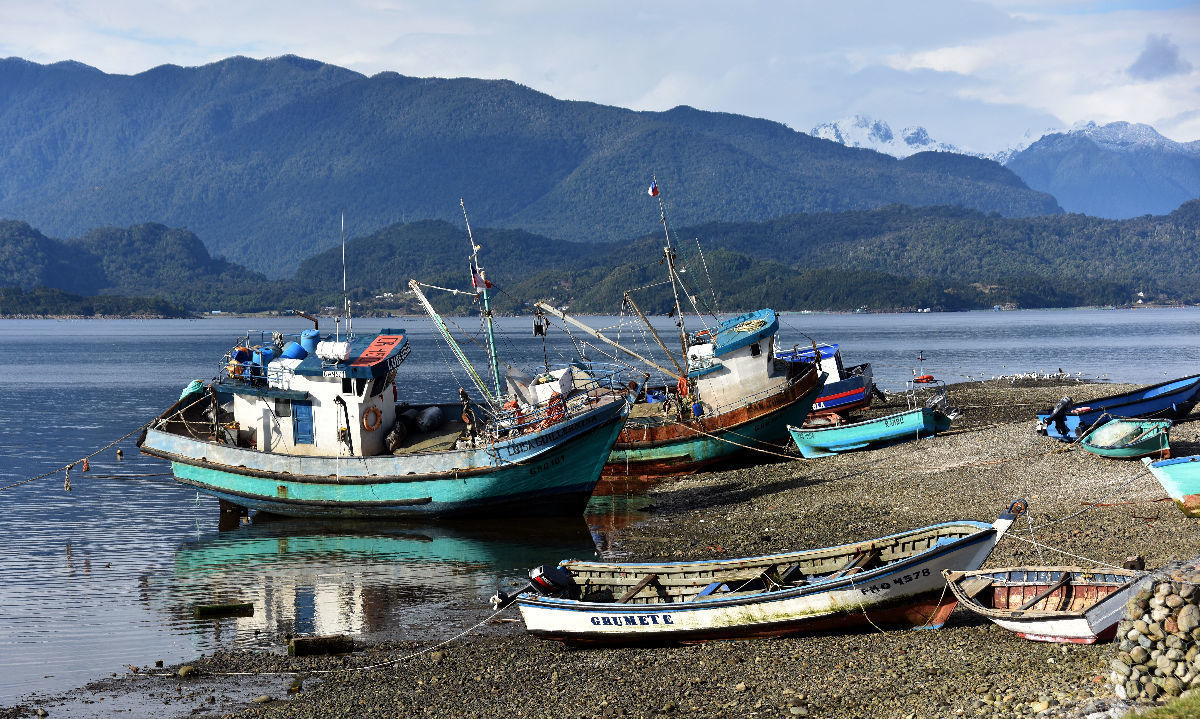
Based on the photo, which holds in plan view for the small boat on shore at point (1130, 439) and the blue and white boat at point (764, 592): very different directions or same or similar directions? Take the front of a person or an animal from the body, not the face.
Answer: very different directions

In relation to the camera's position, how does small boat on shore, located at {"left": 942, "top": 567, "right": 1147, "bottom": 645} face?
facing away from the viewer and to the left of the viewer

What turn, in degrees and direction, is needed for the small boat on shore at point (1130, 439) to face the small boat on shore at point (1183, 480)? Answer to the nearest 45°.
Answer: approximately 90° to its left

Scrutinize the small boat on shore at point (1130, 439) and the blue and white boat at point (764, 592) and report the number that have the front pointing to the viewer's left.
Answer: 1

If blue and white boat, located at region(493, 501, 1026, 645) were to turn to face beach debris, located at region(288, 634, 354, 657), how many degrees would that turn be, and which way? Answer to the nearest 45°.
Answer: approximately 180°

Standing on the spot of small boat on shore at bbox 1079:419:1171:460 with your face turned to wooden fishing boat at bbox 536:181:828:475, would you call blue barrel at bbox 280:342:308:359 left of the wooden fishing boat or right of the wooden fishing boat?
left

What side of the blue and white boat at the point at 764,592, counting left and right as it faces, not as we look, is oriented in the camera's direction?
right

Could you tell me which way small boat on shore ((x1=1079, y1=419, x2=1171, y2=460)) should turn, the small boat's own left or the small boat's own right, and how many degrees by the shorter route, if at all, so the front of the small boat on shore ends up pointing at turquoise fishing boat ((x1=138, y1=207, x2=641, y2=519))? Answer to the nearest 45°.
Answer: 0° — it already faces it

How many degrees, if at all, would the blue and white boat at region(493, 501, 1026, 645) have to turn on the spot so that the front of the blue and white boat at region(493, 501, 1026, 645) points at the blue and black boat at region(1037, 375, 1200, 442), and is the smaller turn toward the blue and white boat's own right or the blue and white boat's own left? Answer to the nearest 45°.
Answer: approximately 45° to the blue and white boat's own left

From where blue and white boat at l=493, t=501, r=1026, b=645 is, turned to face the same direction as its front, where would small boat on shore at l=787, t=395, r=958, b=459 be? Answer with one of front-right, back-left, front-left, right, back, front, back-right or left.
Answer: left

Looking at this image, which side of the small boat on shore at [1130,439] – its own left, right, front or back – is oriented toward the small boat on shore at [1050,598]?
left

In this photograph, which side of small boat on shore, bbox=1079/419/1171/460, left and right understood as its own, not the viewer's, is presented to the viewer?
left
